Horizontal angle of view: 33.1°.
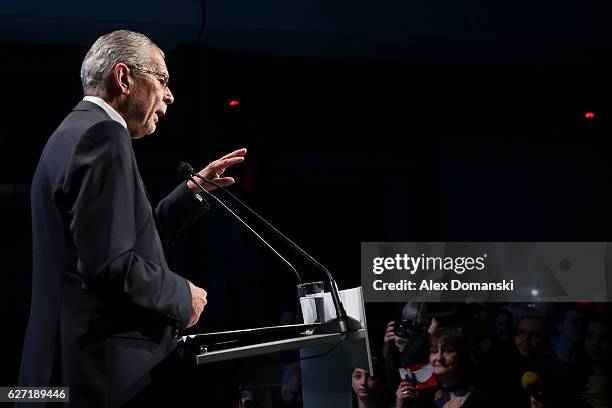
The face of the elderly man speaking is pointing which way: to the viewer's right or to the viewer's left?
to the viewer's right

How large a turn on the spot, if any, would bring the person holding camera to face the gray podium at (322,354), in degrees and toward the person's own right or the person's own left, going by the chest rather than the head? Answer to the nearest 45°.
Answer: approximately 45° to the person's own left

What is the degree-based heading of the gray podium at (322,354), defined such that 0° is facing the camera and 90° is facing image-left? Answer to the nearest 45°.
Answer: approximately 270°

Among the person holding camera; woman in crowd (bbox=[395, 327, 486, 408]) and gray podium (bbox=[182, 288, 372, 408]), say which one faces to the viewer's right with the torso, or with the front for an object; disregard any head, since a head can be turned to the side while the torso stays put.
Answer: the gray podium
